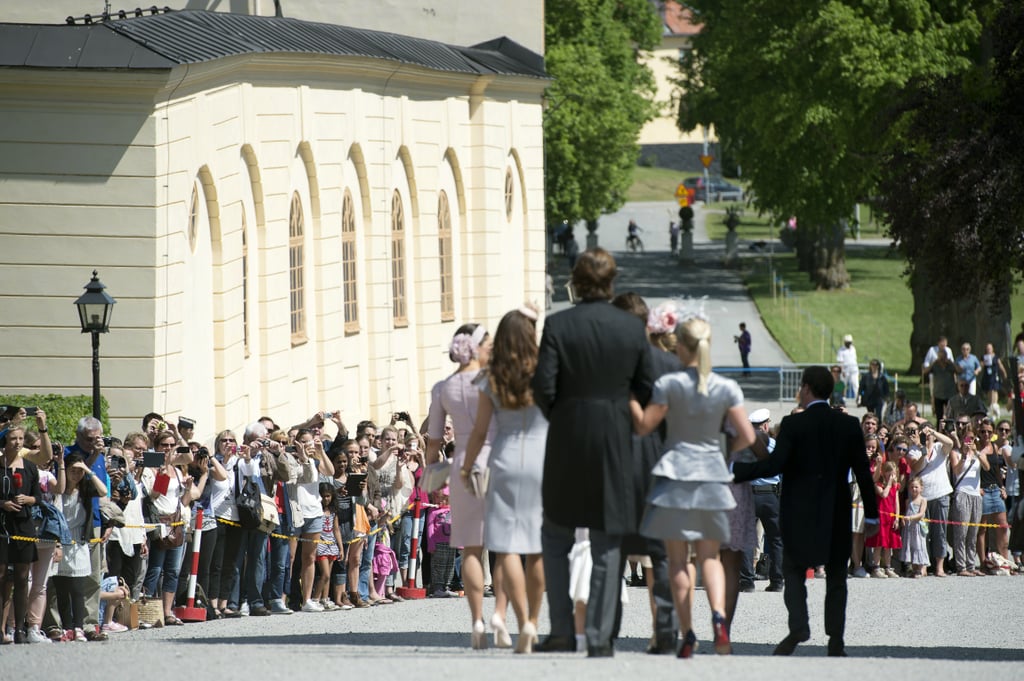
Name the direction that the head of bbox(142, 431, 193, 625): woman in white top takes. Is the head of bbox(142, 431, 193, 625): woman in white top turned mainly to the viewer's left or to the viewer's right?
to the viewer's right

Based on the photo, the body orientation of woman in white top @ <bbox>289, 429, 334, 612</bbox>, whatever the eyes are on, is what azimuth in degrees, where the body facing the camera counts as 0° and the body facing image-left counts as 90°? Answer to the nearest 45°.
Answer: approximately 315°

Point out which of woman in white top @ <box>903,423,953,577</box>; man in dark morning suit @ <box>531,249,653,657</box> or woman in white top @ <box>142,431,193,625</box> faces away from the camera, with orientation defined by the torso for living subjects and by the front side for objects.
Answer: the man in dark morning suit

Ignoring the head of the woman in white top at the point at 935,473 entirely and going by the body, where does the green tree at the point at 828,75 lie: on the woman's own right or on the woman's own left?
on the woman's own right

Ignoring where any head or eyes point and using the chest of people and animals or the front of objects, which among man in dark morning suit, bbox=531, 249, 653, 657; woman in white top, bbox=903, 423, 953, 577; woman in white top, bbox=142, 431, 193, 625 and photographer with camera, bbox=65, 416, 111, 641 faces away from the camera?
the man in dark morning suit

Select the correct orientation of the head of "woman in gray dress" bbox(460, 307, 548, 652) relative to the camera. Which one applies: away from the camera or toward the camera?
away from the camera

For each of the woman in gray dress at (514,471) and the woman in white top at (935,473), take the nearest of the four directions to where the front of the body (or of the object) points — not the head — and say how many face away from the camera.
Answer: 1

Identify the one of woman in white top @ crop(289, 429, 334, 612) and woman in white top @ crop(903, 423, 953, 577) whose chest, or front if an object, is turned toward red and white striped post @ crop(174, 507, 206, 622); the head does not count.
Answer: woman in white top @ crop(903, 423, 953, 577)

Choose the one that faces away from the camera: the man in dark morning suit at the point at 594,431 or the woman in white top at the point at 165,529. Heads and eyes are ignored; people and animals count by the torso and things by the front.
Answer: the man in dark morning suit

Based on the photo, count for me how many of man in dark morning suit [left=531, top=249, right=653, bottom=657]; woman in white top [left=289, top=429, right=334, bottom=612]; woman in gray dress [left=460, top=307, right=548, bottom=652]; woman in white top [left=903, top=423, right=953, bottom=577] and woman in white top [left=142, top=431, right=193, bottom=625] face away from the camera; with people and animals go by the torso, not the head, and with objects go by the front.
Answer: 2

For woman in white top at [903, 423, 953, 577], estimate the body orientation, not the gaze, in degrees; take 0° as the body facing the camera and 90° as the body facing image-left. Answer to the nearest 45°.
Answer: approximately 45°

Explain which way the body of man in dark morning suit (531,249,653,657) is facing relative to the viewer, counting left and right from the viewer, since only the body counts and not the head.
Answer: facing away from the viewer

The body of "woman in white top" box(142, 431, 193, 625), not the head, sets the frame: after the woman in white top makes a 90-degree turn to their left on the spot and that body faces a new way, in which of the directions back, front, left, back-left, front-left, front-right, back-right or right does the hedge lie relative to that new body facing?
front-left

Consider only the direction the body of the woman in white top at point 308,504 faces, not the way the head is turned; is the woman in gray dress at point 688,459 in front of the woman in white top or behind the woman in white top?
in front

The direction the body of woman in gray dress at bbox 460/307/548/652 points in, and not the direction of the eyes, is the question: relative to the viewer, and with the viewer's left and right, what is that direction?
facing away from the viewer

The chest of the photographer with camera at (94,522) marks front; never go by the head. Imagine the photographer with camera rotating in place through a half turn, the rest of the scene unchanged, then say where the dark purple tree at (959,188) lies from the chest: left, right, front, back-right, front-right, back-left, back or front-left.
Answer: right

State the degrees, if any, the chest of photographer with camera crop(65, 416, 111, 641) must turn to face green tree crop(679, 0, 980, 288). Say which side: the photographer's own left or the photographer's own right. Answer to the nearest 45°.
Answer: approximately 90° to the photographer's own left
